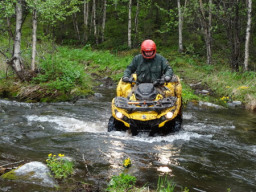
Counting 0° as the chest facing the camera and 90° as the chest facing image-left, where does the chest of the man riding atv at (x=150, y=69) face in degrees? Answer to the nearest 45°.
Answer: approximately 0°

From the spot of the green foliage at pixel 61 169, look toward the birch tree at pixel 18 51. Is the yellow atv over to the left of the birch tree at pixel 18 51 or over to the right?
right

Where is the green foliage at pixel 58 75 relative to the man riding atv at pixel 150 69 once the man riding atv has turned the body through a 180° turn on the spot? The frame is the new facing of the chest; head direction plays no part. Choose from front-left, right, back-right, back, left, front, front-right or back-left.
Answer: front-left

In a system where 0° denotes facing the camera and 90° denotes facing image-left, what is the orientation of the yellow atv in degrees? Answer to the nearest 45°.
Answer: approximately 0°
